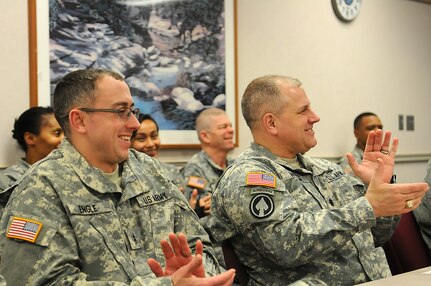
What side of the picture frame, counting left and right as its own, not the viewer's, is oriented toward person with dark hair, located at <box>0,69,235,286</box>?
front

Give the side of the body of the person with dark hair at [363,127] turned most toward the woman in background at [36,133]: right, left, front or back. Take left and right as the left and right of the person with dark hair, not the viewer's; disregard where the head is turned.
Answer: right

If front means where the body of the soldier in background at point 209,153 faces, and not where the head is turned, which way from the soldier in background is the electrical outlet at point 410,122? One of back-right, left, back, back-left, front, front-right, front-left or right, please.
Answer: left

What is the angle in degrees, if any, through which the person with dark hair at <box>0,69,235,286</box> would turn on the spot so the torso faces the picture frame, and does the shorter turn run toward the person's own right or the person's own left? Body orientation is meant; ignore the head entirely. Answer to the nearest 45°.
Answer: approximately 135° to the person's own left

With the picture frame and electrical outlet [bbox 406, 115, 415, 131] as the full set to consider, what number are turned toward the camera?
2

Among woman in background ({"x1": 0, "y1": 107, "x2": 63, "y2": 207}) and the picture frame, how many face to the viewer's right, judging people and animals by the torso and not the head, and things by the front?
1

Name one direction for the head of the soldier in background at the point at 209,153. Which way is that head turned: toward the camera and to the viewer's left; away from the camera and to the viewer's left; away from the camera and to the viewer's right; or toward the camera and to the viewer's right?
toward the camera and to the viewer's right

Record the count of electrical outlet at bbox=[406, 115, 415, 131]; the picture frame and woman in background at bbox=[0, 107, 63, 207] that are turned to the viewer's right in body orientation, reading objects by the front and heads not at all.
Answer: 1

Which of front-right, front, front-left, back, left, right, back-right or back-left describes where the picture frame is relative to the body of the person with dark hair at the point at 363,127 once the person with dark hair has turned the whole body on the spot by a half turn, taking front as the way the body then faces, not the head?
left

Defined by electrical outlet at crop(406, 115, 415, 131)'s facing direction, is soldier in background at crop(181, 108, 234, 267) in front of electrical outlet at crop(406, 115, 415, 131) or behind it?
in front

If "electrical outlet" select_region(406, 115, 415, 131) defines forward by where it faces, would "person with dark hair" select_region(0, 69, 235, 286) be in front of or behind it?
in front

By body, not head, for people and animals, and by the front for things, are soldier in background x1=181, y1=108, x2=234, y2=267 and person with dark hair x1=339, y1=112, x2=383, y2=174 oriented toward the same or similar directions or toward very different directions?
same or similar directions

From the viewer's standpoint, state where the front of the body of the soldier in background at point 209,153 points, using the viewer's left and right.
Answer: facing the viewer and to the right of the viewer

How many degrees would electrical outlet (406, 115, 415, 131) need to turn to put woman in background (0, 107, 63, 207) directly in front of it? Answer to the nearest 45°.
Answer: approximately 45° to its right

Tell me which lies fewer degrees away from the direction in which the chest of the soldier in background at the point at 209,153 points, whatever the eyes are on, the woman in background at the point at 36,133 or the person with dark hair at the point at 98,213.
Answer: the person with dark hair

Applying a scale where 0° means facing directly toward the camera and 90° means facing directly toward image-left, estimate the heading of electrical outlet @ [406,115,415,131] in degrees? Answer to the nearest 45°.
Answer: approximately 0°
